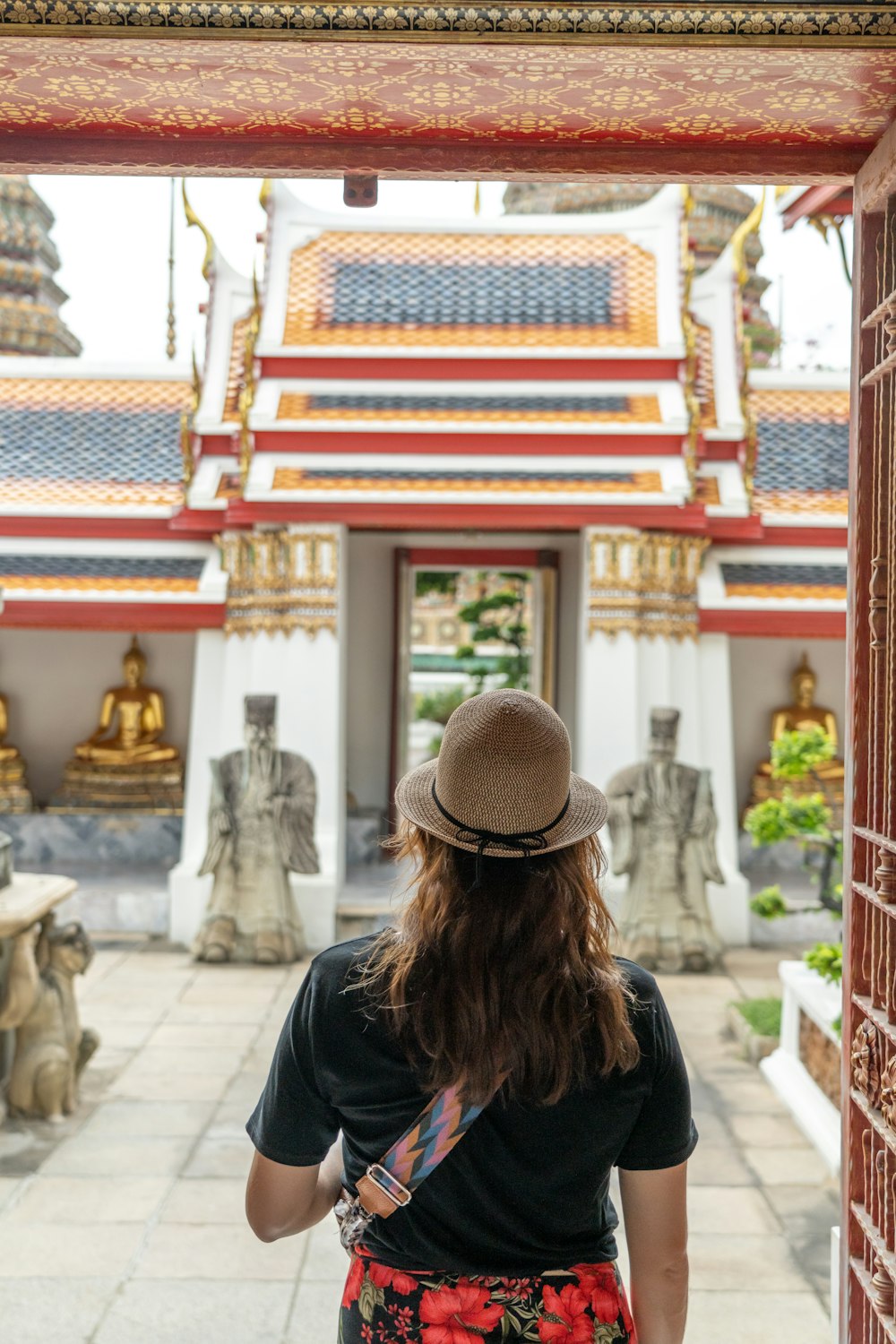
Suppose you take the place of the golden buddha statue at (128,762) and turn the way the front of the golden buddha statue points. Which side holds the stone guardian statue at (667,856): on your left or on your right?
on your left

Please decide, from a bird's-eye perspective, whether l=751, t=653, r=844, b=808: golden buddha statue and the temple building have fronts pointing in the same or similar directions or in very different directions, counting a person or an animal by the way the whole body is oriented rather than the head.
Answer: same or similar directions

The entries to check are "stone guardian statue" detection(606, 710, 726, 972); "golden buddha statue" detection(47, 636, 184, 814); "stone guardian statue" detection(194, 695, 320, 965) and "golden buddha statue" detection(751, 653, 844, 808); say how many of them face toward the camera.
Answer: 4

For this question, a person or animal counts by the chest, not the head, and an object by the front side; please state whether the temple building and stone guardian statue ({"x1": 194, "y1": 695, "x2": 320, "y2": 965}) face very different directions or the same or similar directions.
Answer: same or similar directions

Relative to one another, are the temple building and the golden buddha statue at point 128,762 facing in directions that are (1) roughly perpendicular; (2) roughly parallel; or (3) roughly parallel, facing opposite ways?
roughly parallel

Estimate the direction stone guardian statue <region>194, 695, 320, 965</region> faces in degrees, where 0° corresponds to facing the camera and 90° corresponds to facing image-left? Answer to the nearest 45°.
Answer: approximately 0°

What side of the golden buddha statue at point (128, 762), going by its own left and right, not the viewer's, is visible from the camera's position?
front

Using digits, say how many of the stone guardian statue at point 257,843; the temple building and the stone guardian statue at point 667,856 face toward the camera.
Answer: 3

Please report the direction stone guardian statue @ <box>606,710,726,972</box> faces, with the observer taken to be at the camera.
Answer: facing the viewer

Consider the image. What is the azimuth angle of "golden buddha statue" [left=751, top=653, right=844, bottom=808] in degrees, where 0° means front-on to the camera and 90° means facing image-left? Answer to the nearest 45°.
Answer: approximately 0°

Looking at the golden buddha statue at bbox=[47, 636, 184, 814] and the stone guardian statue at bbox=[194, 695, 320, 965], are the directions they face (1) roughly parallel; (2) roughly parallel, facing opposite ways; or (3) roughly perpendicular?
roughly parallel

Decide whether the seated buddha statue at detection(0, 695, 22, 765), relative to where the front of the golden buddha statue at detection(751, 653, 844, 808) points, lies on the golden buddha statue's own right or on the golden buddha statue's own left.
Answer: on the golden buddha statue's own right

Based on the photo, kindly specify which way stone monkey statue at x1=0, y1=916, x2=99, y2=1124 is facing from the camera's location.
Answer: facing the viewer and to the right of the viewer

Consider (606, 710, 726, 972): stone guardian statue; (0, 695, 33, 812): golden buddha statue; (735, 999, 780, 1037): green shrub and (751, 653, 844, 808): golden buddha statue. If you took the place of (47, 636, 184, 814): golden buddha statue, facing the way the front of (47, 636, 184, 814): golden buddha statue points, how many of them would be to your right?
1

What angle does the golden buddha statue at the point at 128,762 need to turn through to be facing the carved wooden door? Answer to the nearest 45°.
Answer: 0° — it already faces it
